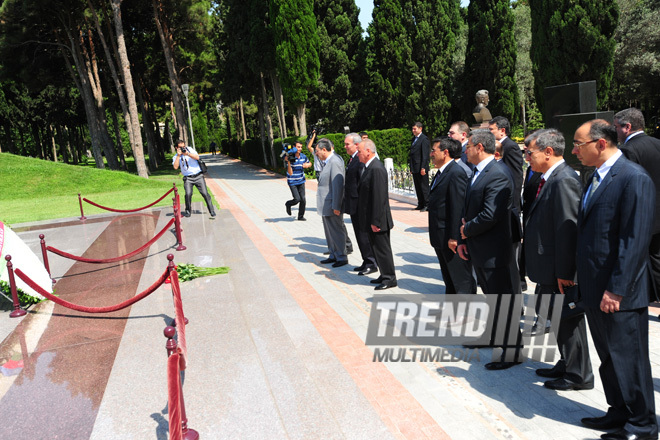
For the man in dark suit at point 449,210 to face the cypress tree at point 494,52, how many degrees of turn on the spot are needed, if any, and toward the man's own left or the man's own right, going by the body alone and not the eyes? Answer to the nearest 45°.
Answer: approximately 90° to the man's own right

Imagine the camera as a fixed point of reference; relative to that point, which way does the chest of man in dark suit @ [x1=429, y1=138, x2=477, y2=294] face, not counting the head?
to the viewer's left

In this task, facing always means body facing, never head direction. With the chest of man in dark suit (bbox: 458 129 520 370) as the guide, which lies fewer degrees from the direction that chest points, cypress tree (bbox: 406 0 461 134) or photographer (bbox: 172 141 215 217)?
the photographer

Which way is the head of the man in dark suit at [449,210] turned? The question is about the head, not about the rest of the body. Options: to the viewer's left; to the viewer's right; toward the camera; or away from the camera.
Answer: to the viewer's left

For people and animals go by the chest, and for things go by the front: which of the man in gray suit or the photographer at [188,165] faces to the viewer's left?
the man in gray suit

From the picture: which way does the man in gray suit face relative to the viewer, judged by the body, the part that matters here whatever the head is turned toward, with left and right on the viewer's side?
facing to the left of the viewer

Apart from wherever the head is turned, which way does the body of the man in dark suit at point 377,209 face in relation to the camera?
to the viewer's left

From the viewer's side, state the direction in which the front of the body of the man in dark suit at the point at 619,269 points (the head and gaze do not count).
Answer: to the viewer's left
